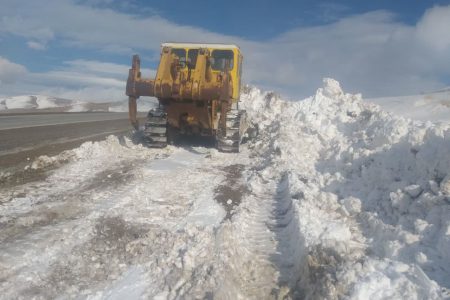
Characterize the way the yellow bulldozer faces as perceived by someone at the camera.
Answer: facing away from the viewer
